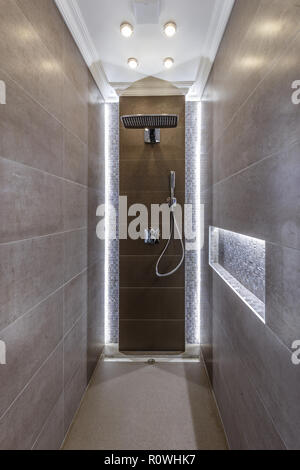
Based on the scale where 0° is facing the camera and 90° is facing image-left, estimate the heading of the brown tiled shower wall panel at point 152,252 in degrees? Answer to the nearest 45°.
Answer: approximately 0°

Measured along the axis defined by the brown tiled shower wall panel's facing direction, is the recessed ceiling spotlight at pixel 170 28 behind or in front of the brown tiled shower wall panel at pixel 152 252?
in front
